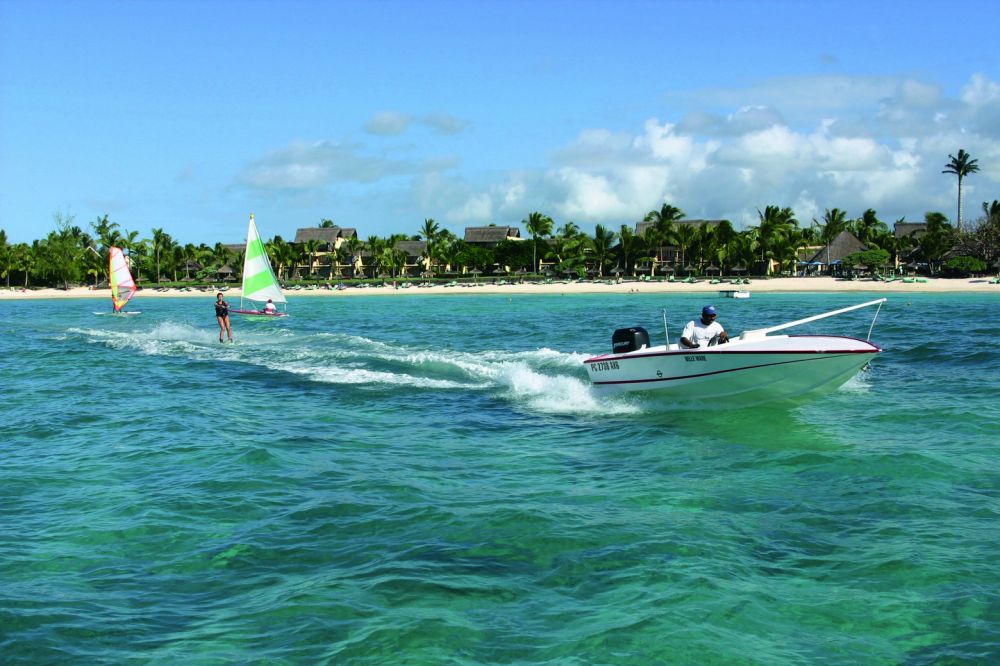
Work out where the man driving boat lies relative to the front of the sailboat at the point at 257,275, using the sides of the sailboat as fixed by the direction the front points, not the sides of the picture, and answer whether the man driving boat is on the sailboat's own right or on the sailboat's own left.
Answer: on the sailboat's own left

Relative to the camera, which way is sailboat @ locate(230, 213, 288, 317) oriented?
to the viewer's left

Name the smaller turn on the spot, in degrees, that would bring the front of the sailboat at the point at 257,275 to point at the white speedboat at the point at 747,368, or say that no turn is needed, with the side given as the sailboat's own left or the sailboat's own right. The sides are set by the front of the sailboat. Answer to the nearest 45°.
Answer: approximately 90° to the sailboat's own left
